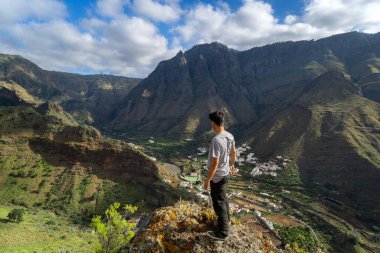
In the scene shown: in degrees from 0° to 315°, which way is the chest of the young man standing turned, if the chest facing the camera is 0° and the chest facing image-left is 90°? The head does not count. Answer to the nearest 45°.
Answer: approximately 135°
